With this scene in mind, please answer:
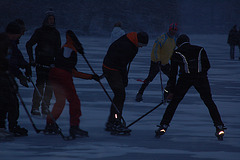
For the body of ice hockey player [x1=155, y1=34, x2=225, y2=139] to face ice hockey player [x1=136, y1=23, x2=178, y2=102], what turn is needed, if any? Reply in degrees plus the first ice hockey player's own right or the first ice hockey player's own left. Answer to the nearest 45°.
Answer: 0° — they already face them

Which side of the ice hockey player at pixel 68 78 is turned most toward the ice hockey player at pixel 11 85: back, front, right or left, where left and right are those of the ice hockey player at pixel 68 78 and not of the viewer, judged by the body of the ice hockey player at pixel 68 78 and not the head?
back

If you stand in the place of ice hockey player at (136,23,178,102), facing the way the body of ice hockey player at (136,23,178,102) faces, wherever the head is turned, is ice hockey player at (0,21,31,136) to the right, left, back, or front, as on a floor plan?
right

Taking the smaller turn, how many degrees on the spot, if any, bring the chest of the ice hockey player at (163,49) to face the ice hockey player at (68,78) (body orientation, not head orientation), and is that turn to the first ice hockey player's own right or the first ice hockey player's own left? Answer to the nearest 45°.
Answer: approximately 45° to the first ice hockey player's own right

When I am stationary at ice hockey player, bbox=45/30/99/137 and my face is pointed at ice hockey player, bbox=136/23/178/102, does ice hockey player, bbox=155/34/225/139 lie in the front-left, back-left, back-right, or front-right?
front-right

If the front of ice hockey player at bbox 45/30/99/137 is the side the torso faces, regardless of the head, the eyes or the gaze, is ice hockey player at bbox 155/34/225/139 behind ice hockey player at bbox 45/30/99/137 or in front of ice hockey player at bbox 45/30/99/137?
in front

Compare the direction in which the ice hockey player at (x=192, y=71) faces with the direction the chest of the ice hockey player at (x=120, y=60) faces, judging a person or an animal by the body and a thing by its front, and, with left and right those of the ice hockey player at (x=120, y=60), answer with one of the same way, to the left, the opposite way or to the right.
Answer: to the left

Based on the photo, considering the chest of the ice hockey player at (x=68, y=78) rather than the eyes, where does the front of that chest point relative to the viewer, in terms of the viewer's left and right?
facing to the right of the viewer

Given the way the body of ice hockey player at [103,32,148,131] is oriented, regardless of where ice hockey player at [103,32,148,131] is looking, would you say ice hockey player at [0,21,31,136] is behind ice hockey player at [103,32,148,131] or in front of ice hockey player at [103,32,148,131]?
behind
